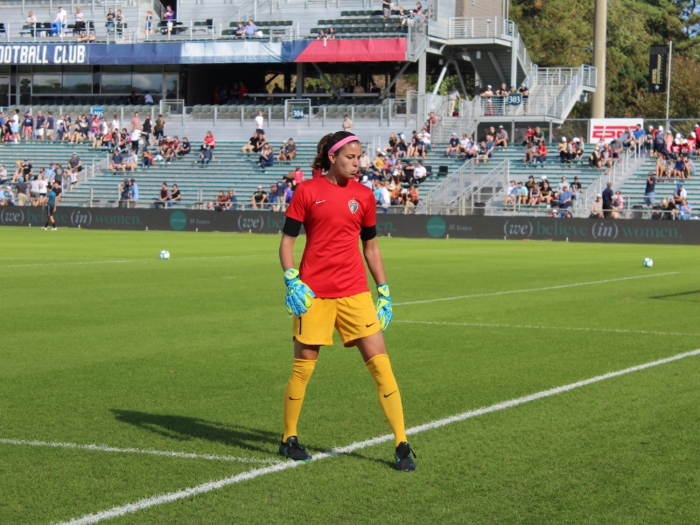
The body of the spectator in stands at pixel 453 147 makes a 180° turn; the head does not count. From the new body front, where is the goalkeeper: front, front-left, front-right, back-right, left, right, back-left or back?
back-right

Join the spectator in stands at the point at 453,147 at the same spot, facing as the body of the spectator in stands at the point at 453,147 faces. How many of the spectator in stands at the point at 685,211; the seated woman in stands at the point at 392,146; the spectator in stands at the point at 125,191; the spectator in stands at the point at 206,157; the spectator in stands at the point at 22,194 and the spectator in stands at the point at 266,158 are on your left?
1

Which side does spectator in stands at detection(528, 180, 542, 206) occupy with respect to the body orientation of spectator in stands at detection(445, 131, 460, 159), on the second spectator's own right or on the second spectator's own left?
on the second spectator's own left

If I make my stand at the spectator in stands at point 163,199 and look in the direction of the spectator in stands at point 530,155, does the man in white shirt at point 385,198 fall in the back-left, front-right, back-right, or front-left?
front-right

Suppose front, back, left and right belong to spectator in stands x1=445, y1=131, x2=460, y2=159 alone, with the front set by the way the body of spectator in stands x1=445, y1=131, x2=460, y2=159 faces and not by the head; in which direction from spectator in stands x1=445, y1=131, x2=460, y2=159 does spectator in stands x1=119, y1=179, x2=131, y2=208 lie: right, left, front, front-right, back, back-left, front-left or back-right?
front-right

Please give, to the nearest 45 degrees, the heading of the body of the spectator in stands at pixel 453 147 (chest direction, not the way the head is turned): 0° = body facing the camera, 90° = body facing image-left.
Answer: approximately 45°

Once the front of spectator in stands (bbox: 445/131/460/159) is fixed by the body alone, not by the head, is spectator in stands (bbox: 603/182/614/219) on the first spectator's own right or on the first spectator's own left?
on the first spectator's own left

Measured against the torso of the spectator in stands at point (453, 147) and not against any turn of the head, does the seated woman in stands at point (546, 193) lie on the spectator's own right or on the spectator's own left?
on the spectator's own left

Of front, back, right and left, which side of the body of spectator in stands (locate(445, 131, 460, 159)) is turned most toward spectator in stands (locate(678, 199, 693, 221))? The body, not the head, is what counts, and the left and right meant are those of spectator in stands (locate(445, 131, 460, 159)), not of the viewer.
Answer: left

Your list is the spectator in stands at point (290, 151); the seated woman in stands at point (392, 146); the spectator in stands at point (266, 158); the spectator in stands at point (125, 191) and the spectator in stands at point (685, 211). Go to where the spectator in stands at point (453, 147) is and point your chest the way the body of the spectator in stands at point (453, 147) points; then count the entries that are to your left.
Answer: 1

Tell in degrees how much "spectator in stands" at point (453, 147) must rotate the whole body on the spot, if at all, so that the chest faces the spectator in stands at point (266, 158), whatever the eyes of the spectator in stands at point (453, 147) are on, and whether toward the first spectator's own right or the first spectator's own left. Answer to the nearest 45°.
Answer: approximately 45° to the first spectator's own right

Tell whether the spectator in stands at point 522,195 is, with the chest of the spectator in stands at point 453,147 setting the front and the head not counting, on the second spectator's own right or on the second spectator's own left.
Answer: on the second spectator's own left

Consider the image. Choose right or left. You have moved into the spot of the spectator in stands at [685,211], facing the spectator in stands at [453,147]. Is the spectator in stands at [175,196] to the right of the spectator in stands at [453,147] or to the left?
left

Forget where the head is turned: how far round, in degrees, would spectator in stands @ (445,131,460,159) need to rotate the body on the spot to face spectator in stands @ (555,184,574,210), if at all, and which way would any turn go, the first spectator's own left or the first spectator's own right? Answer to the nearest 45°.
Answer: approximately 90° to the first spectator's own left

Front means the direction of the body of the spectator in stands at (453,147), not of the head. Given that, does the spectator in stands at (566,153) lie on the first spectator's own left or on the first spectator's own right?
on the first spectator's own left

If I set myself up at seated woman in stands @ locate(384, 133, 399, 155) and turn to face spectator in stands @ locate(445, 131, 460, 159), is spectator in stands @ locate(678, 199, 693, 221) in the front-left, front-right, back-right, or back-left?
front-right

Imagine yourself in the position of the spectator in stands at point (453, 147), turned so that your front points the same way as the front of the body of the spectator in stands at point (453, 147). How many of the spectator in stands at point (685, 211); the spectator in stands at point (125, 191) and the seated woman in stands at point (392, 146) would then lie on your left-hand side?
1
